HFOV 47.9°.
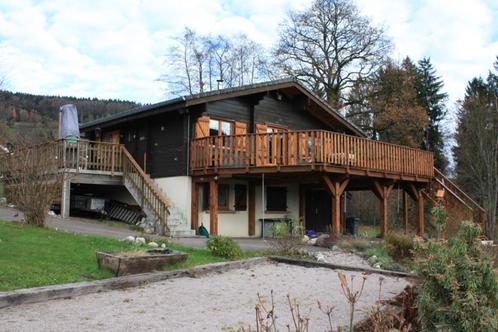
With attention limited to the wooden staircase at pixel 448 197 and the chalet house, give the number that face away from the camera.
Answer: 0

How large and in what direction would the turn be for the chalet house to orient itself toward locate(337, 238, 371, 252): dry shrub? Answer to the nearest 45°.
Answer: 0° — it already faces it

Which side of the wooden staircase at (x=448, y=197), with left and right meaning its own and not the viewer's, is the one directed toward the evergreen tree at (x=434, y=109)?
left

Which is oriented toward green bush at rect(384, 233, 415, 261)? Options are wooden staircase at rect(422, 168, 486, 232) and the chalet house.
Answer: the chalet house

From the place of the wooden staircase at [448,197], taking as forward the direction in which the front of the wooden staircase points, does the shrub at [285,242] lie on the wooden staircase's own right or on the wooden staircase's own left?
on the wooden staircase's own right

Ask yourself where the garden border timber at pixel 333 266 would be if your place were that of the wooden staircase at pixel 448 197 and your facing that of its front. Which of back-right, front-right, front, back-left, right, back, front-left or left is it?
right

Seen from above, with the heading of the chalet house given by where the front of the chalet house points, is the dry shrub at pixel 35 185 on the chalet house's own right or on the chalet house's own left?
on the chalet house's own right

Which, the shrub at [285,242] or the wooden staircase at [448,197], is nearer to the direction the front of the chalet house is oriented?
the shrub

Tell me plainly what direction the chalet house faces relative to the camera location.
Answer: facing the viewer and to the right of the viewer

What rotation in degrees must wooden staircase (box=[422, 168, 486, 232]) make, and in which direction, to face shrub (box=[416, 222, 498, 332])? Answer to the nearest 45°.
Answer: approximately 90° to its right

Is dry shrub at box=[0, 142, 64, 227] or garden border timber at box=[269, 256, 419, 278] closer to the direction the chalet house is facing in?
the garden border timber

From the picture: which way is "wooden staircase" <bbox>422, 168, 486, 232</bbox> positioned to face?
to the viewer's right
